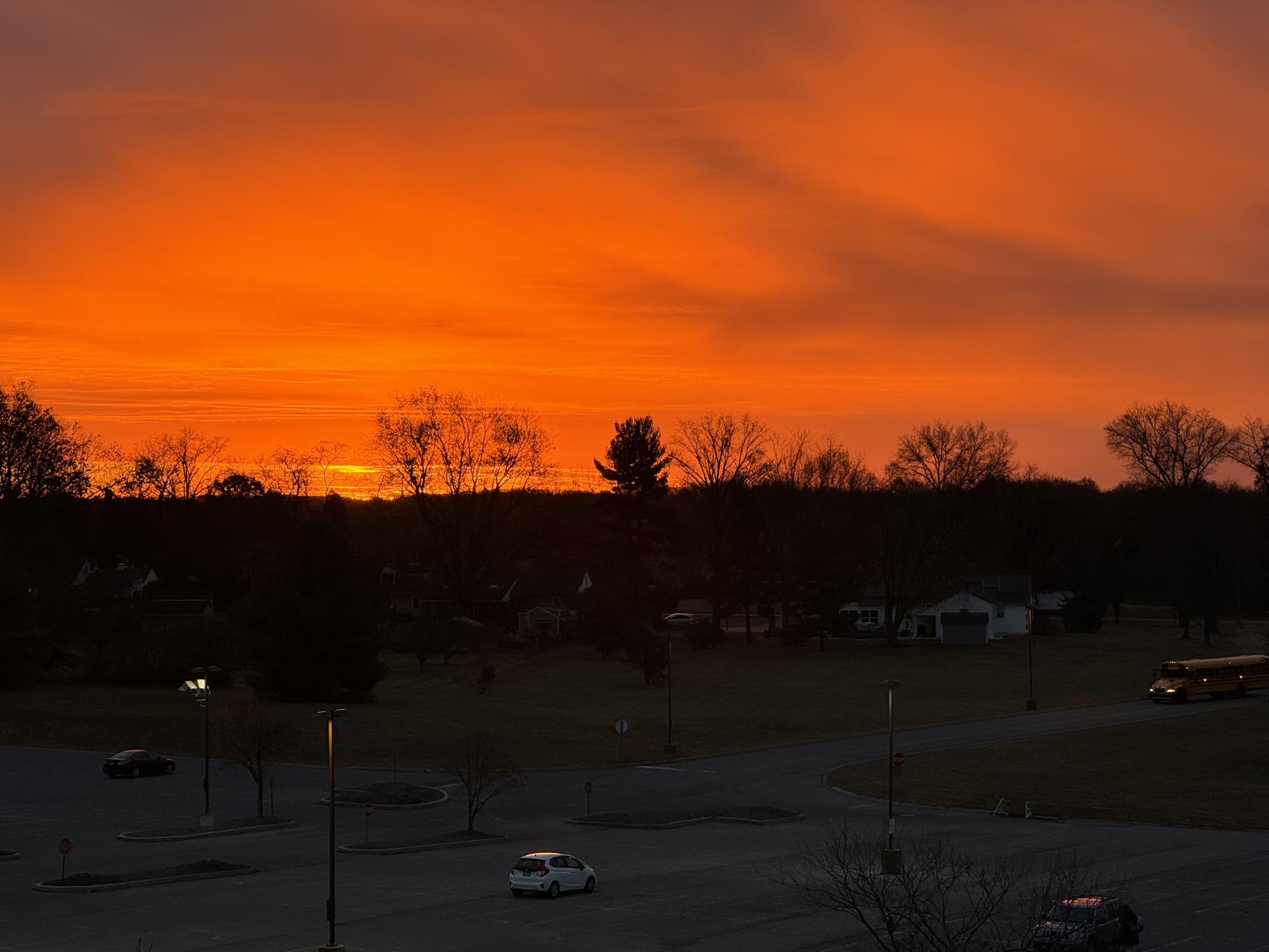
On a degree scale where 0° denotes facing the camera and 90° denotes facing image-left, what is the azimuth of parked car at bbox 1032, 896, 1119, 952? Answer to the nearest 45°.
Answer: approximately 45°

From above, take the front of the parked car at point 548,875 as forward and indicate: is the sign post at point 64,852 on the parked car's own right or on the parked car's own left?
on the parked car's own left

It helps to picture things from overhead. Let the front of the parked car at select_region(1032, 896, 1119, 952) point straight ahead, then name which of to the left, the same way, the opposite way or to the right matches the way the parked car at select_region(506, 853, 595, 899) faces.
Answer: the opposite way

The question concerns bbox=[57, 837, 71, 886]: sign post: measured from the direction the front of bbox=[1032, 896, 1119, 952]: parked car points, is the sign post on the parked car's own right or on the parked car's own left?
on the parked car's own right

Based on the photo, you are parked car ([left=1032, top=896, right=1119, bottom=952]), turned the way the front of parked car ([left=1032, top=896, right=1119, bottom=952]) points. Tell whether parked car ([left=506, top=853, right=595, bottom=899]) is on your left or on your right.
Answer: on your right

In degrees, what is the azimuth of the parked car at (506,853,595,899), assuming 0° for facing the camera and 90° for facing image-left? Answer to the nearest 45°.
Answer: approximately 225°
